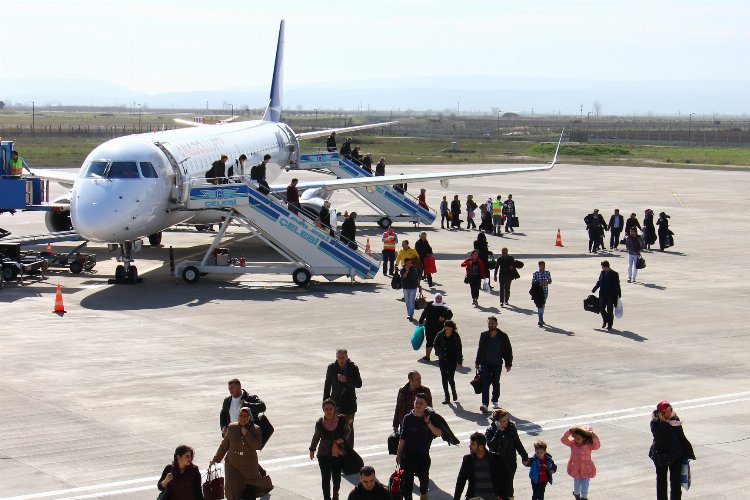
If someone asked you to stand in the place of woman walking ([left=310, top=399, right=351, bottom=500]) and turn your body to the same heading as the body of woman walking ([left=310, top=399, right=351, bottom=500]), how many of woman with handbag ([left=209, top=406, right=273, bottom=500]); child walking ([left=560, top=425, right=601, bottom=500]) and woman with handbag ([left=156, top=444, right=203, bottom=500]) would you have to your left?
1

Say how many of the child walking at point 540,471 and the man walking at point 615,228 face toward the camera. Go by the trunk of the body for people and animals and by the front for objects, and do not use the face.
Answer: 2

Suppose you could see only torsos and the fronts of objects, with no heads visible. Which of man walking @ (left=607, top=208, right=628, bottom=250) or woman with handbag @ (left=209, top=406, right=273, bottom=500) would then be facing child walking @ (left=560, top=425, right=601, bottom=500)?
the man walking

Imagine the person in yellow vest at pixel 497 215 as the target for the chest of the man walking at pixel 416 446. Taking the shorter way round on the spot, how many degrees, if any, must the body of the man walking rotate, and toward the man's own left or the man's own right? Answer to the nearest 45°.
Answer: approximately 180°

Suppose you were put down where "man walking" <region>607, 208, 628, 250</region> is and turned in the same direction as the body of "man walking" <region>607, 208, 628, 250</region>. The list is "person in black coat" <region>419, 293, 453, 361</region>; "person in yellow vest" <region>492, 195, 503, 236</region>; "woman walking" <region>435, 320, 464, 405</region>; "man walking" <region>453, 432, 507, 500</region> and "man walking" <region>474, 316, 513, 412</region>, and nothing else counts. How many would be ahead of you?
4

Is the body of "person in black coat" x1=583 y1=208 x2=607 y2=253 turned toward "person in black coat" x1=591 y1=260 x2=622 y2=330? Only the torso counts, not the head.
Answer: yes

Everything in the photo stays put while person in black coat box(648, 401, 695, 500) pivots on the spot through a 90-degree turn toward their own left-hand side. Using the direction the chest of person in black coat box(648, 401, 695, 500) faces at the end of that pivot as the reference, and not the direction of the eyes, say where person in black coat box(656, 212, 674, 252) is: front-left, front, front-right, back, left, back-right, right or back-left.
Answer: left

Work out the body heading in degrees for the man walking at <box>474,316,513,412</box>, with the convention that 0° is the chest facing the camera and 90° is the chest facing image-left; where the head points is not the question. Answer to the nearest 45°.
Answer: approximately 0°

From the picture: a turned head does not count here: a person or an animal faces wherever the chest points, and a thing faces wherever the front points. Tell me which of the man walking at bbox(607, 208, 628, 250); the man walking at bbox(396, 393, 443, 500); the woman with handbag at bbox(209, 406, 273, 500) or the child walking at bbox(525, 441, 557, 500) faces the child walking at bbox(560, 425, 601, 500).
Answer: the man walking at bbox(607, 208, 628, 250)
